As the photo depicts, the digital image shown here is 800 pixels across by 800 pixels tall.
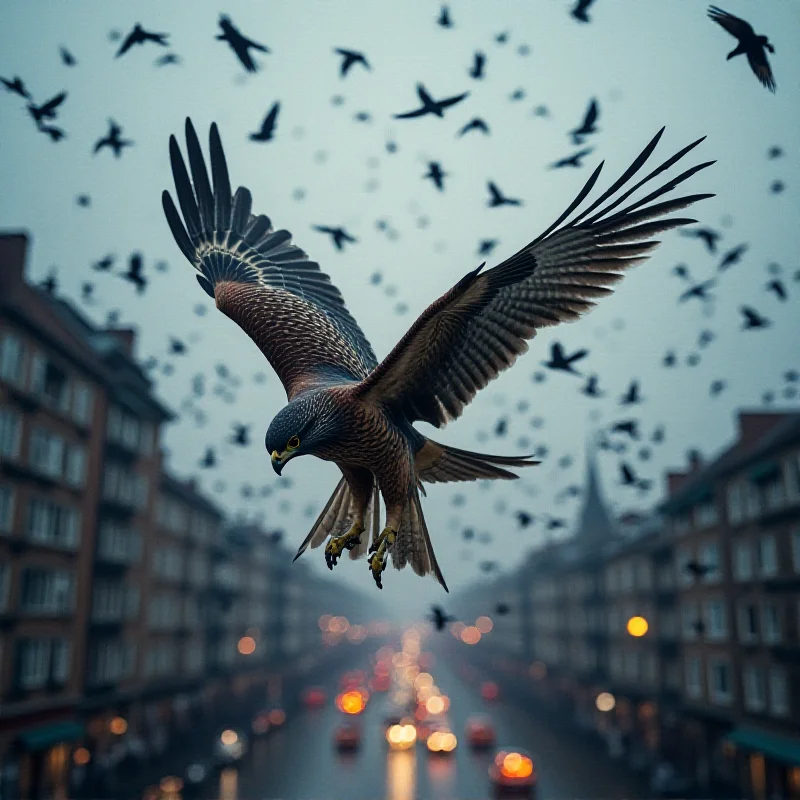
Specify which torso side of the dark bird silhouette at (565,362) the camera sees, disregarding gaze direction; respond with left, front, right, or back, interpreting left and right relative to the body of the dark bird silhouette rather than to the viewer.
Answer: left

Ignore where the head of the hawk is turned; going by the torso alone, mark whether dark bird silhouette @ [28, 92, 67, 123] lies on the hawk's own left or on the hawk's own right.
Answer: on the hawk's own right

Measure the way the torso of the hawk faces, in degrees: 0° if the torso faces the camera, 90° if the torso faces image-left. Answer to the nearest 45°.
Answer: approximately 45°

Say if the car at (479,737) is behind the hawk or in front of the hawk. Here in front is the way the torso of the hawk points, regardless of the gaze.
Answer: behind

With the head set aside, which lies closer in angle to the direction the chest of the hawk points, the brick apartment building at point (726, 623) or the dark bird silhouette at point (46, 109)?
the dark bird silhouette

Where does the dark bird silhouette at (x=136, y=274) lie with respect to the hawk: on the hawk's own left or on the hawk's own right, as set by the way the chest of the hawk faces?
on the hawk's own right
